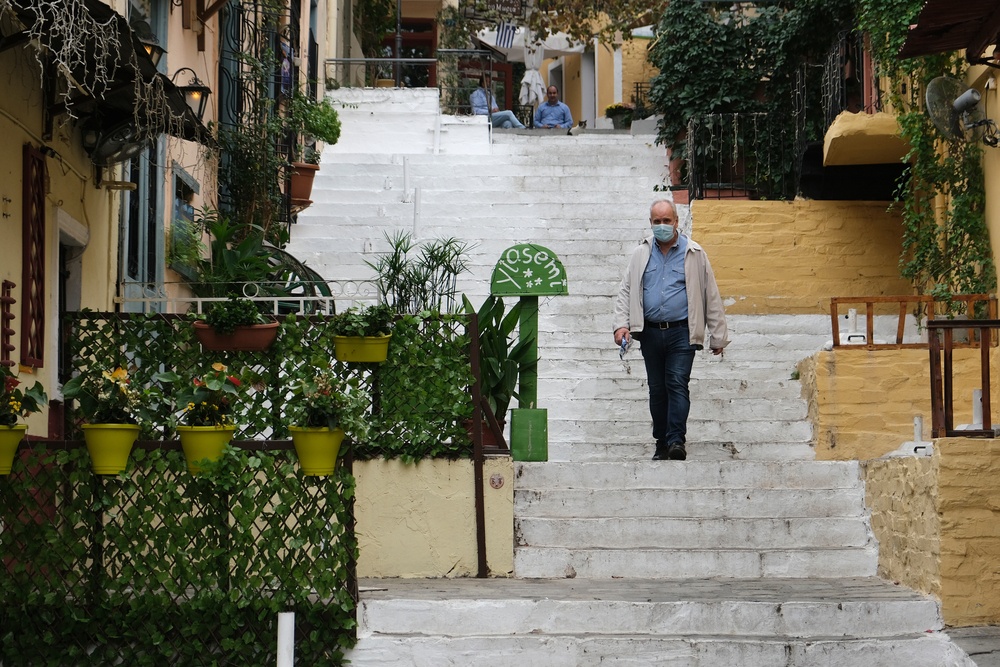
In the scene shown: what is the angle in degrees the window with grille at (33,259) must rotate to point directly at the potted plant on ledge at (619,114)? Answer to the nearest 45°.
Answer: approximately 45° to its left

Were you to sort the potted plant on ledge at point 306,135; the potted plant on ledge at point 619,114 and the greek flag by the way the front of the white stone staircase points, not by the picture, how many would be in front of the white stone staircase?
0

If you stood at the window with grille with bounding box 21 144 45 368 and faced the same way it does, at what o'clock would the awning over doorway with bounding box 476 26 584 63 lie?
The awning over doorway is roughly at 10 o'clock from the window with grille.

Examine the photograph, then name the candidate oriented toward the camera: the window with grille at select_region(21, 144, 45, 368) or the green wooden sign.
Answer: the green wooden sign

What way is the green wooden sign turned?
toward the camera

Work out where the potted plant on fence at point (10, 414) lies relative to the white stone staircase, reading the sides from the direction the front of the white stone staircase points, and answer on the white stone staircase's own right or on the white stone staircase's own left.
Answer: on the white stone staircase's own right

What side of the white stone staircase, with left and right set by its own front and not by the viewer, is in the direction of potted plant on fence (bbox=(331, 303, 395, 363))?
right

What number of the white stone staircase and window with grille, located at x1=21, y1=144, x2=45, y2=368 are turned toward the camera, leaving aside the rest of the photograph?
1

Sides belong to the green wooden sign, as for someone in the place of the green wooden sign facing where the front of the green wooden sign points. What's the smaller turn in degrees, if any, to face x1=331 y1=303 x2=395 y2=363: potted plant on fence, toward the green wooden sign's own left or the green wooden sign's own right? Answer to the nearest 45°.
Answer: approximately 45° to the green wooden sign's own right

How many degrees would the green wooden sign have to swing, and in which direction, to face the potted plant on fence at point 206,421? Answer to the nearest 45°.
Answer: approximately 45° to its right

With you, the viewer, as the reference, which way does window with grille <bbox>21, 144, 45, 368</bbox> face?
facing to the right of the viewer

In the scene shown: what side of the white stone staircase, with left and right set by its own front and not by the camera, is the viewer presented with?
front

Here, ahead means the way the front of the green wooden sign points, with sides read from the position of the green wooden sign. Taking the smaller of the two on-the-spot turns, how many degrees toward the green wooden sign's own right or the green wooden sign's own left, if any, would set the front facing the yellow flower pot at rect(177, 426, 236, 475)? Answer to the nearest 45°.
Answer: approximately 45° to the green wooden sign's own right

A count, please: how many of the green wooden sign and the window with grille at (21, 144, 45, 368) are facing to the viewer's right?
1
